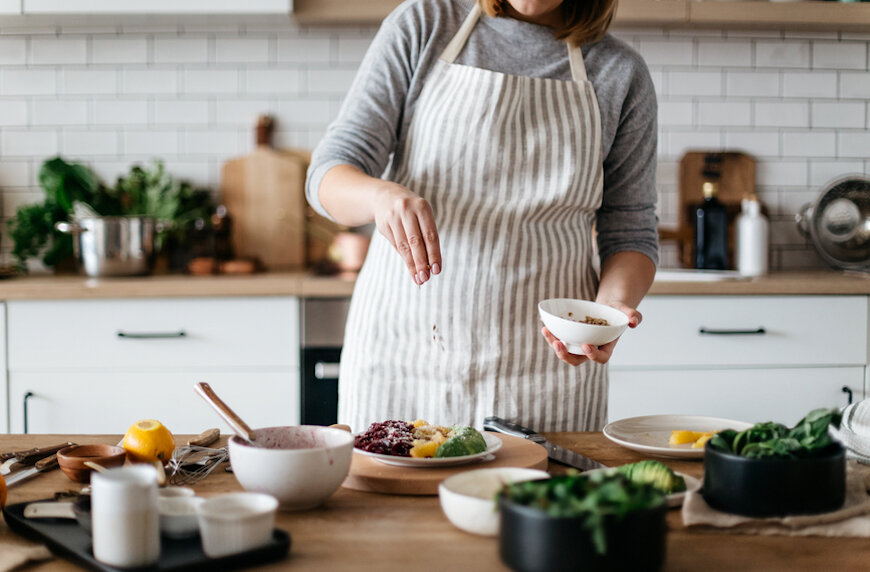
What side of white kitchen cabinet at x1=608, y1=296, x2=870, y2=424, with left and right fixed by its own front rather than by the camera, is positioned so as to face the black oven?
right

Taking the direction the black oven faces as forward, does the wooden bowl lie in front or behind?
in front

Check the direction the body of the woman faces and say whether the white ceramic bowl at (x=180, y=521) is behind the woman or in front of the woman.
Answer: in front

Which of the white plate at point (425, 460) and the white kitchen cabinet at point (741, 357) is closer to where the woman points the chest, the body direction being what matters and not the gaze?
the white plate

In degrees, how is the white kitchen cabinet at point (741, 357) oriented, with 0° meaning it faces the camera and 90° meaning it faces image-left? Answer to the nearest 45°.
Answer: approximately 0°

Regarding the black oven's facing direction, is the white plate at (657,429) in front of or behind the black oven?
in front

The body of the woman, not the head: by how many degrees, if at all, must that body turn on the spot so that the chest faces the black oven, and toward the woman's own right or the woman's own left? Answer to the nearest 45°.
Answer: approximately 135° to the woman's own right
